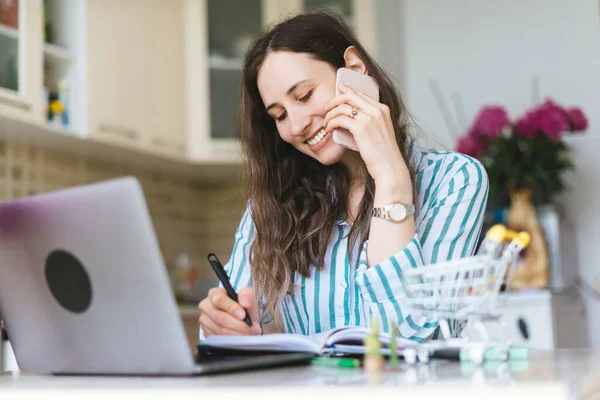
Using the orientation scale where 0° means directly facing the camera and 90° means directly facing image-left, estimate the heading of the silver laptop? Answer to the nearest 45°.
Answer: approximately 225°

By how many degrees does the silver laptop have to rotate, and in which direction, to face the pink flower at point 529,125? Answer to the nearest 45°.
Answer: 0° — it already faces it

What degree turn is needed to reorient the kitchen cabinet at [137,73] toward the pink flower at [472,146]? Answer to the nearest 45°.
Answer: approximately 45° to its left

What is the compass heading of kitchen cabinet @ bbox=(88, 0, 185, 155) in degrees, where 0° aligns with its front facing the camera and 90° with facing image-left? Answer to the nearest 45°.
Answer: approximately 315°

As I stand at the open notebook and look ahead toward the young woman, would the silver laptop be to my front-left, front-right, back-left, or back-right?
back-left

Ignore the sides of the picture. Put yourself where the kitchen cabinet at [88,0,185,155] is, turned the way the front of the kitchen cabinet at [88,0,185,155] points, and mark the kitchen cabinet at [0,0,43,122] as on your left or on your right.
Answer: on your right

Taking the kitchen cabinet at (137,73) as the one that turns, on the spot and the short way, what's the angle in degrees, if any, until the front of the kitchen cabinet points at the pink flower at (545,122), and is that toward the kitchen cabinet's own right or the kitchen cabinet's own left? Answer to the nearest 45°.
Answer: approximately 45° to the kitchen cabinet's own left
